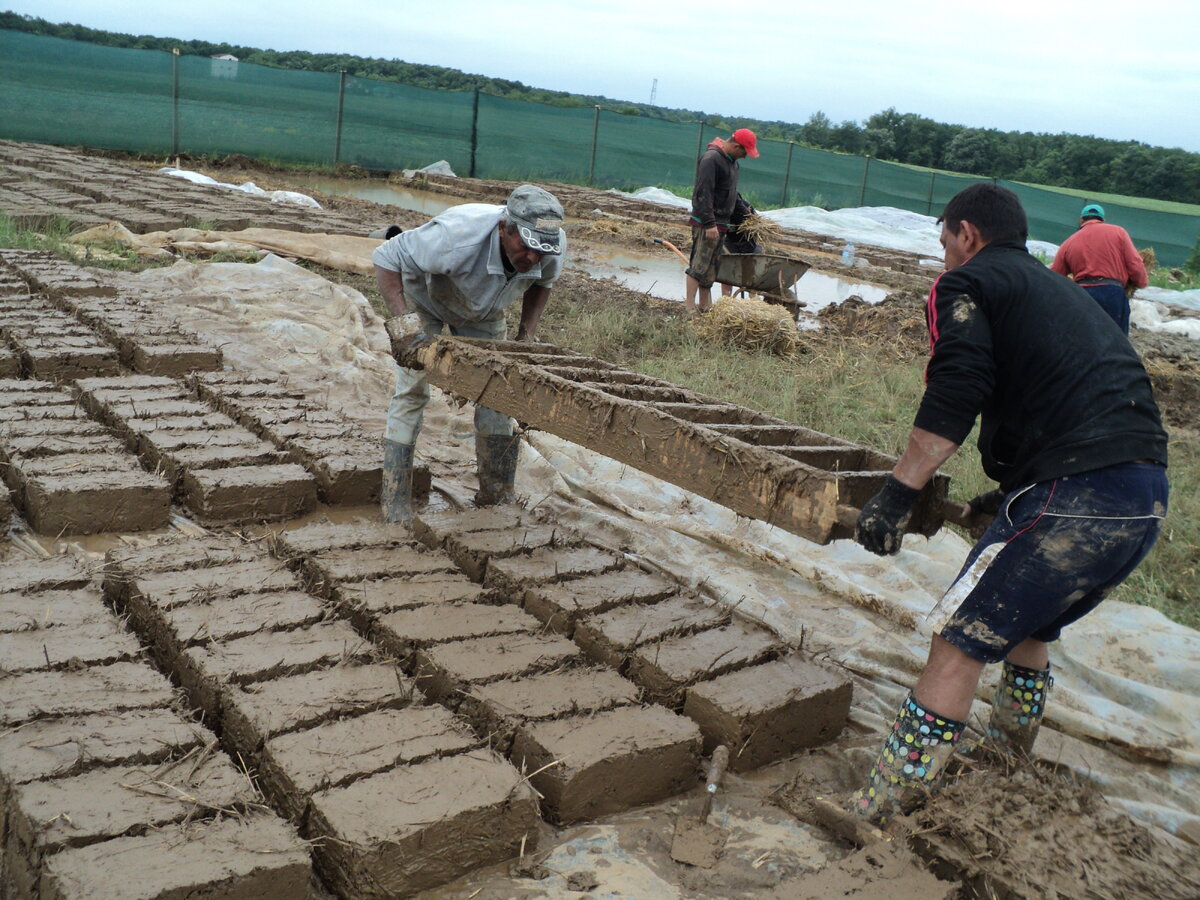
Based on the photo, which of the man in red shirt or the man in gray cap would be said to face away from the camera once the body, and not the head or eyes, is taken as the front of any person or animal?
the man in red shirt

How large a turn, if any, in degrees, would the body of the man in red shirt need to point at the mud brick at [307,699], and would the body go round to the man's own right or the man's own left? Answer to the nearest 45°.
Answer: approximately 180°

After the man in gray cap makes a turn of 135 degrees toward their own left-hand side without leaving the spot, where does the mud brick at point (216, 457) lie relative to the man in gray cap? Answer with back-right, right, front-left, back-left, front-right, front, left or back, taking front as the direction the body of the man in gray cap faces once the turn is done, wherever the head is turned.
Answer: left

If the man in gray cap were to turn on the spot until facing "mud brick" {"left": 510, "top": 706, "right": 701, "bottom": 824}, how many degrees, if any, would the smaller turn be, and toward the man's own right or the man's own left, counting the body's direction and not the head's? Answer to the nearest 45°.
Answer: approximately 45° to the man's own right

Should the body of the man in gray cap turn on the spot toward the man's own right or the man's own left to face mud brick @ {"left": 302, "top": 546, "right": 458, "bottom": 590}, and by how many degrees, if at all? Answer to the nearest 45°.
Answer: approximately 45° to the man's own right

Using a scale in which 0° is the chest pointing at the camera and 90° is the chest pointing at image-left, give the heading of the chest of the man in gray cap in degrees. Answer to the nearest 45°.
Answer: approximately 315°

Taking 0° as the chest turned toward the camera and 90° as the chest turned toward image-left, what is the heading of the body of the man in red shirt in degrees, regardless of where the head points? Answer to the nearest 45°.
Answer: approximately 180°

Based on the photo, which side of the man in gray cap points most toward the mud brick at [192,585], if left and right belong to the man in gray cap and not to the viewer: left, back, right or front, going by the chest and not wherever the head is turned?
right

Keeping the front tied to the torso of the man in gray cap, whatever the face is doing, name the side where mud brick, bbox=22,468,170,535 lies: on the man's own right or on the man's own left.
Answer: on the man's own right

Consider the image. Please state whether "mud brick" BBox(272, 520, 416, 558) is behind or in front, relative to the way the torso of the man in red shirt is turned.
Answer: behind

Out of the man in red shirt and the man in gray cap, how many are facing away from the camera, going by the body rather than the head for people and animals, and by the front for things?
1

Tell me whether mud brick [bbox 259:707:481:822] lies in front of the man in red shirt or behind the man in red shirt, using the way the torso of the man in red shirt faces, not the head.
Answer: behind

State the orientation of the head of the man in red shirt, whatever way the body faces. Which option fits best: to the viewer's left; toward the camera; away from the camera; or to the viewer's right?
away from the camera

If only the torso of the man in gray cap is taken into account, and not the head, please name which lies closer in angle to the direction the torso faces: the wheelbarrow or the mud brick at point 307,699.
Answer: the mud brick

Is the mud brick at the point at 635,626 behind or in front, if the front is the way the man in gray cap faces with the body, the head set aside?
in front
